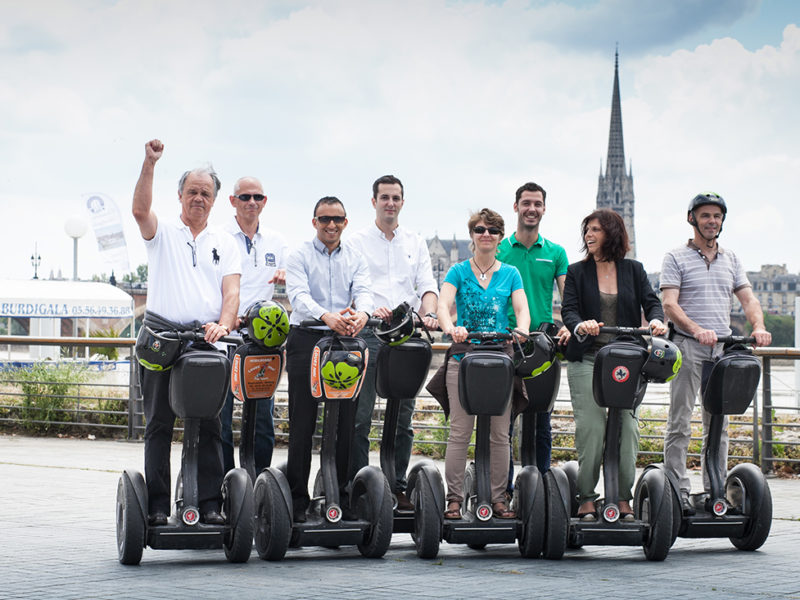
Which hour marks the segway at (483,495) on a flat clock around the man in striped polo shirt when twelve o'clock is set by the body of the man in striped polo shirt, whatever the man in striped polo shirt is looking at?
The segway is roughly at 3 o'clock from the man in striped polo shirt.

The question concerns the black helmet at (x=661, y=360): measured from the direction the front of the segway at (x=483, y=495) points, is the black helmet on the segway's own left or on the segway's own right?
on the segway's own left

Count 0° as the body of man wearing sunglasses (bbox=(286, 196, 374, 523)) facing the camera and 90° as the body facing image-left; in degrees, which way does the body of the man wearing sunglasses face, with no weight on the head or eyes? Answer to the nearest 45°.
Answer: approximately 0°

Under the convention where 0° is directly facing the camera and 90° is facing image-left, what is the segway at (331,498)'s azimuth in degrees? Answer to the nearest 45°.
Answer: approximately 0°

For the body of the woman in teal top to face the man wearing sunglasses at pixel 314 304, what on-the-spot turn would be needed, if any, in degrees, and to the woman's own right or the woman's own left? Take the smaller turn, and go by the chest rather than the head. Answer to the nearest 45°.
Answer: approximately 90° to the woman's own right
